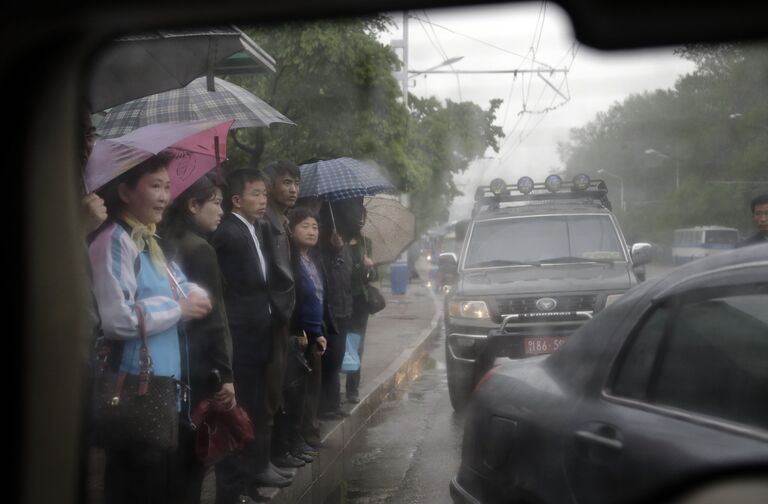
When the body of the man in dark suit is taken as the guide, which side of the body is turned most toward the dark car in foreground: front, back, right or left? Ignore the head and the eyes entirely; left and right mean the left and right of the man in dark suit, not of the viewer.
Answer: front

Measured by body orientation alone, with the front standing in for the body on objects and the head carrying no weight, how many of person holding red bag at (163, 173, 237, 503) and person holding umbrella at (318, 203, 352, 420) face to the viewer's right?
2

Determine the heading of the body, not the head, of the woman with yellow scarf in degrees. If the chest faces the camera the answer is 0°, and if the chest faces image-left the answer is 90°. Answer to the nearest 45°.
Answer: approximately 315°

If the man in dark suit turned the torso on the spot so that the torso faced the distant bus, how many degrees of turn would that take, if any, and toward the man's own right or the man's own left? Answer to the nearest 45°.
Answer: approximately 90° to the man's own left

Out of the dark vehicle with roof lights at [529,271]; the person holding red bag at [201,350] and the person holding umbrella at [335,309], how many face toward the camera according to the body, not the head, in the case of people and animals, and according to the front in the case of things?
1

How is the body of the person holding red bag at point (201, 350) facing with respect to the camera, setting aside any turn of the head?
to the viewer's right

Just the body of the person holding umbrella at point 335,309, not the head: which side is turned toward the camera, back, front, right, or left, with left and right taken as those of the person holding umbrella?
right

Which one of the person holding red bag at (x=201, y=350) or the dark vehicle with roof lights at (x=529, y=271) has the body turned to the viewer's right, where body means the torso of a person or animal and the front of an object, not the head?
the person holding red bag

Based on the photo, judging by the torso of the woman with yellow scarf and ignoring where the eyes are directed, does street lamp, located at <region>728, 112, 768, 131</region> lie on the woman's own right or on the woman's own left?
on the woman's own left

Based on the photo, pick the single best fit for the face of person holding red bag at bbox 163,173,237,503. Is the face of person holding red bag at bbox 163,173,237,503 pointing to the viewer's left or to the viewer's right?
to the viewer's right

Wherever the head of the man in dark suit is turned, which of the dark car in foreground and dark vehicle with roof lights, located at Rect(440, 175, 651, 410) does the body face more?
the dark car in foreground
